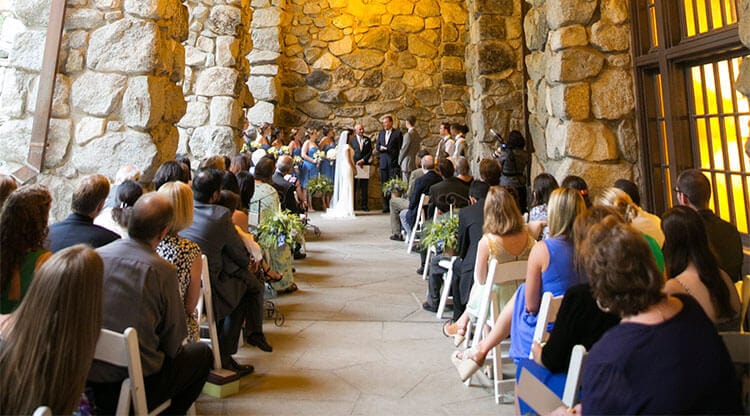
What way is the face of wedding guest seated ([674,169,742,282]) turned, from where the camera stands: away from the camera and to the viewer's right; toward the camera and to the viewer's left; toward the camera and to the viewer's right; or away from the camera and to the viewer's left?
away from the camera and to the viewer's left

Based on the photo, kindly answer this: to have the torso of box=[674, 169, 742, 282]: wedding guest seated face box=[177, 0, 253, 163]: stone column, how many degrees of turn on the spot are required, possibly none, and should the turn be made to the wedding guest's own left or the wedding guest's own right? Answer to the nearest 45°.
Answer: approximately 45° to the wedding guest's own left

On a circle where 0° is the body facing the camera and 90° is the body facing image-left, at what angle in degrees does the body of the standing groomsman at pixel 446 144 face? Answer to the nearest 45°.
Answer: approximately 90°

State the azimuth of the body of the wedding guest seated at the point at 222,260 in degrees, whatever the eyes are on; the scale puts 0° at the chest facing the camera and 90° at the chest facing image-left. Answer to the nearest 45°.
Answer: approximately 225°

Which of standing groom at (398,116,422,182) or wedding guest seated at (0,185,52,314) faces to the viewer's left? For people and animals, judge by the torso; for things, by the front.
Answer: the standing groom

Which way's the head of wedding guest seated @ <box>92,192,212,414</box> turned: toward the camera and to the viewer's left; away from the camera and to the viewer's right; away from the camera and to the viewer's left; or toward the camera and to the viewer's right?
away from the camera and to the viewer's right

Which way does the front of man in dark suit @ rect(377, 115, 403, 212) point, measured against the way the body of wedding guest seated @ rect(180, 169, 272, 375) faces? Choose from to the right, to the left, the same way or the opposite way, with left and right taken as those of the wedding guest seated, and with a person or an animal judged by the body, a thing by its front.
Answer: the opposite way

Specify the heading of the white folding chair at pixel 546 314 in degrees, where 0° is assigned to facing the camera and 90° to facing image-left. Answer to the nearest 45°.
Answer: approximately 135°

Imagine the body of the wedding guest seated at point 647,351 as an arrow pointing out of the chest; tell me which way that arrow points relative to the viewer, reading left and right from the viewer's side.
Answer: facing away from the viewer and to the left of the viewer

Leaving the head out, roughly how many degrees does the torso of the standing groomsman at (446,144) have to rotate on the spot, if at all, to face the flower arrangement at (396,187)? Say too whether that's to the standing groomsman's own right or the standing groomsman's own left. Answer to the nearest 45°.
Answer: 0° — they already face it

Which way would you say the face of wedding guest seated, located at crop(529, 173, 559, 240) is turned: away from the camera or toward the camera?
away from the camera

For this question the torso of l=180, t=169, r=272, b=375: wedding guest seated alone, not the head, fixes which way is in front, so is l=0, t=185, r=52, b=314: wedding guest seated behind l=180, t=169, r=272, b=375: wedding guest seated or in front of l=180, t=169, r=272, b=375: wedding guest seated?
behind

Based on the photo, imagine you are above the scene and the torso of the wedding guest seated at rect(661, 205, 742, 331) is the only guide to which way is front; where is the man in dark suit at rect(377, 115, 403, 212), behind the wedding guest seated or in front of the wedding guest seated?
in front
